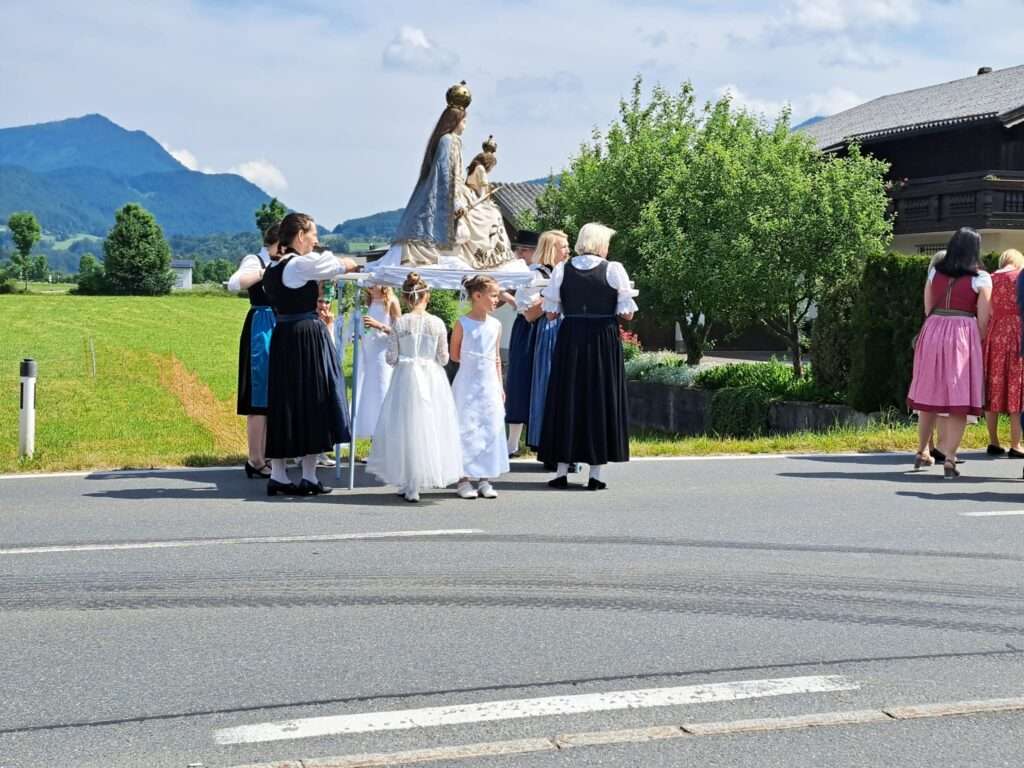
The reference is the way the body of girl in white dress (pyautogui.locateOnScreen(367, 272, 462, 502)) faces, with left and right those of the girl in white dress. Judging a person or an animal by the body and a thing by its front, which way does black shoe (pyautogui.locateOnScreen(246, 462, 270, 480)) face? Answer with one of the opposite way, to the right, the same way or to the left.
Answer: to the right

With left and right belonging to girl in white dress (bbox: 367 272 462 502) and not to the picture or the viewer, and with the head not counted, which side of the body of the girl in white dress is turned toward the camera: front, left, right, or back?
back

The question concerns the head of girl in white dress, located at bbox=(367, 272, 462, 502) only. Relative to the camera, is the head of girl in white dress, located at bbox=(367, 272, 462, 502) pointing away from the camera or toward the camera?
away from the camera

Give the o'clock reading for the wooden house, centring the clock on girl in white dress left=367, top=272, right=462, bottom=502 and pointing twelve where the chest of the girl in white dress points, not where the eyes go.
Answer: The wooden house is roughly at 1 o'clock from the girl in white dress.

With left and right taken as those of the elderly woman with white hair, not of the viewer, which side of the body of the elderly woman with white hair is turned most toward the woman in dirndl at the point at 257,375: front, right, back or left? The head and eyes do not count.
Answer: left

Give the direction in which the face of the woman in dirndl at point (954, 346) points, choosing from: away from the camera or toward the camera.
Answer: away from the camera

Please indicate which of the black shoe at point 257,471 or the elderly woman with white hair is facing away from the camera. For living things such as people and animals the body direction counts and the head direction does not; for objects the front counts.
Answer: the elderly woman with white hair

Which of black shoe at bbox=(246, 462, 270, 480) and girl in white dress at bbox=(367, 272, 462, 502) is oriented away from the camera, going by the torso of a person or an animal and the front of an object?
the girl in white dress

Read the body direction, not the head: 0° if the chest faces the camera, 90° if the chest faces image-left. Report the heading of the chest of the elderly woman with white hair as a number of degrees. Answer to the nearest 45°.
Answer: approximately 180°

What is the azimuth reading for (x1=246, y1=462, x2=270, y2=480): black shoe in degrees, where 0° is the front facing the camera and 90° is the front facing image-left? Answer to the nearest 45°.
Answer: approximately 270°

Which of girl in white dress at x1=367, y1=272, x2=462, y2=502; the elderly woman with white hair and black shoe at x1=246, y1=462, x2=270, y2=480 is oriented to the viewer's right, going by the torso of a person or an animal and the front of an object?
the black shoe
